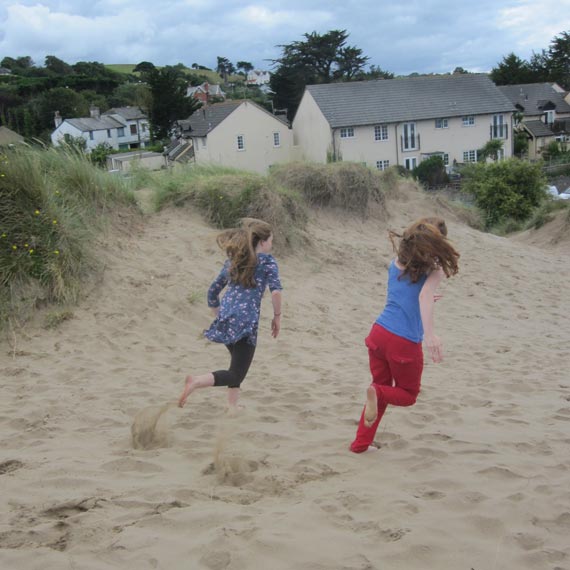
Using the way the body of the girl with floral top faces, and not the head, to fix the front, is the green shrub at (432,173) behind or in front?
in front

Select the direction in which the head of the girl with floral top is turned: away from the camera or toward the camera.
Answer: away from the camera

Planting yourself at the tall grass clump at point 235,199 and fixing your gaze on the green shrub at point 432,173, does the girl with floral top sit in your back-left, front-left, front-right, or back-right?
back-right

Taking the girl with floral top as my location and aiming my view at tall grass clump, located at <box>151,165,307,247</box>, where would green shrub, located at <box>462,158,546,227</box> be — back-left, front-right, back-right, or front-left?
front-right

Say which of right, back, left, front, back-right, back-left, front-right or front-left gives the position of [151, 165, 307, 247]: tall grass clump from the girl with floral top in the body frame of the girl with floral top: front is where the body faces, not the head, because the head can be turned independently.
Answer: front-left

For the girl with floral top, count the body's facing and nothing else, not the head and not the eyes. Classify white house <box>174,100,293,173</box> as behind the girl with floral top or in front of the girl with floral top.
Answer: in front

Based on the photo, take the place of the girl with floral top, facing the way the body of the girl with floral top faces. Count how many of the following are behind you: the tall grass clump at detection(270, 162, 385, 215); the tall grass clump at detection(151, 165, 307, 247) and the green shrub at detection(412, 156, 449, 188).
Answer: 0

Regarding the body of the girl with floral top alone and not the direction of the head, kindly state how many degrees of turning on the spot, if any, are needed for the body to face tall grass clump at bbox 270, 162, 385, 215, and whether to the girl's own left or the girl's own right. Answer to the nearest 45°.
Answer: approximately 45° to the girl's own left

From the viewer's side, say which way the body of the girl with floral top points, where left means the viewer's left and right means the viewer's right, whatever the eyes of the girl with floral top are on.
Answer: facing away from the viewer and to the right of the viewer
